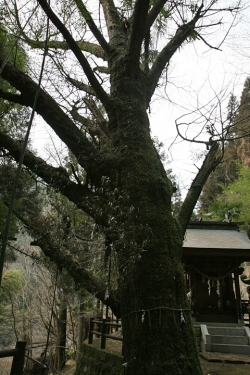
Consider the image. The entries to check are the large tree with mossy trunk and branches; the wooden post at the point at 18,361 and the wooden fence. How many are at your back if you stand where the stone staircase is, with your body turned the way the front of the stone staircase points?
0

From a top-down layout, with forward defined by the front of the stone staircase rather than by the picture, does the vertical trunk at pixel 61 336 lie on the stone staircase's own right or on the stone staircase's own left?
on the stone staircase's own right

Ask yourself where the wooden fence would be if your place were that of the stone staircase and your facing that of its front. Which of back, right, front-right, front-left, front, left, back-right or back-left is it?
front-right

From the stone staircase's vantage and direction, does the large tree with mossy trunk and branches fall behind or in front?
in front

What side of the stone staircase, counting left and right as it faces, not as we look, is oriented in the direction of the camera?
front

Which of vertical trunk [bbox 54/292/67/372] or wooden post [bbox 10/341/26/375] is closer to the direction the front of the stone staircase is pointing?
the wooden post

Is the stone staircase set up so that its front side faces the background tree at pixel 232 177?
no
